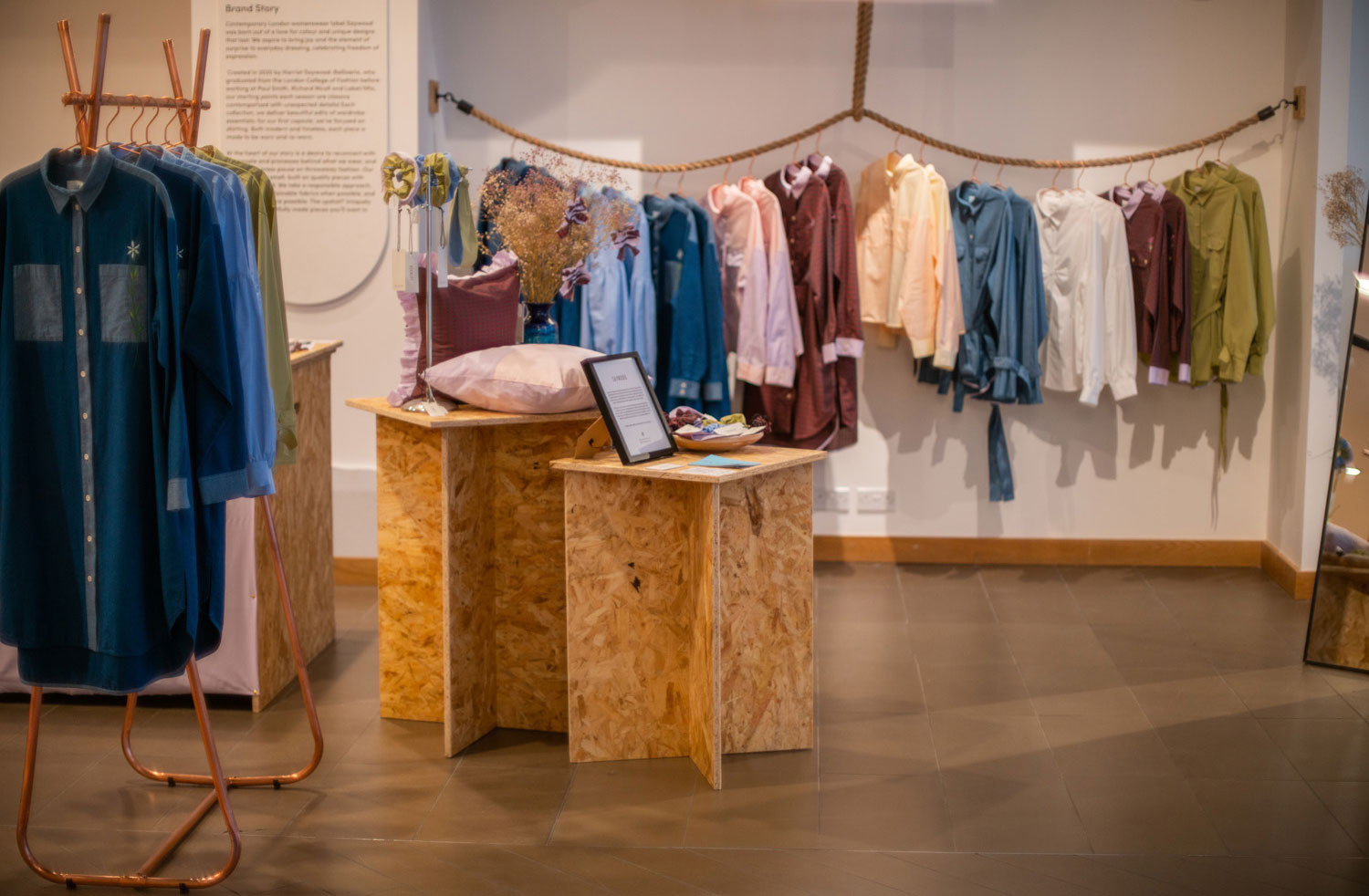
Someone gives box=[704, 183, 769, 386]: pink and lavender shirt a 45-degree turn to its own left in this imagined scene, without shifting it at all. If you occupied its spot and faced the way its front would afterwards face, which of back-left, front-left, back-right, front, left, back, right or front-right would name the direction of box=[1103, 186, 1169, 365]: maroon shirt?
left

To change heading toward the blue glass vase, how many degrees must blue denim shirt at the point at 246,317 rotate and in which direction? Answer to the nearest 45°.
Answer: approximately 135° to its left

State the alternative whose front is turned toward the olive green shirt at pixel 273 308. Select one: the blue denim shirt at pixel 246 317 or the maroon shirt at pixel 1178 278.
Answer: the maroon shirt

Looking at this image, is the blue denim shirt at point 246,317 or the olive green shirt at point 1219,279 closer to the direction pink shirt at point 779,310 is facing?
the blue denim shirt

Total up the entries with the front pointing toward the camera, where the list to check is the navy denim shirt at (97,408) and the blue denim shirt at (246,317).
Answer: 2
